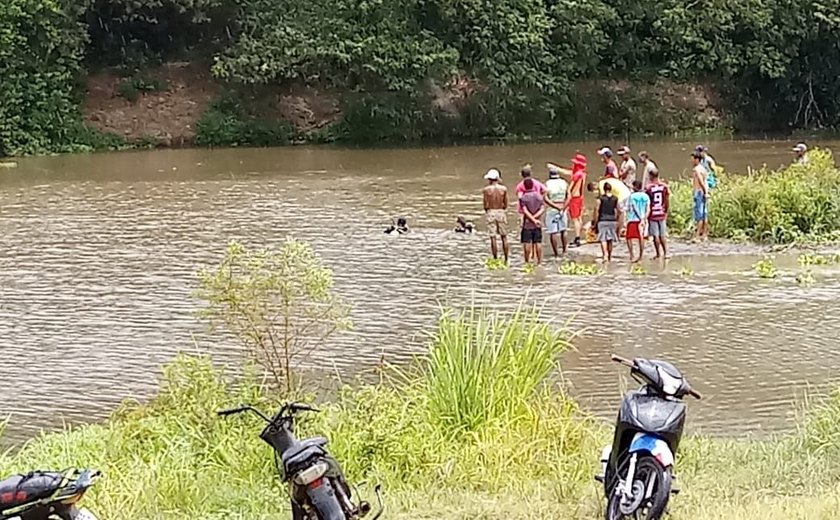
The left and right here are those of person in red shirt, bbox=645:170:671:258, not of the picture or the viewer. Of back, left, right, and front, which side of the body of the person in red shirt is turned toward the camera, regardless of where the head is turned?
back

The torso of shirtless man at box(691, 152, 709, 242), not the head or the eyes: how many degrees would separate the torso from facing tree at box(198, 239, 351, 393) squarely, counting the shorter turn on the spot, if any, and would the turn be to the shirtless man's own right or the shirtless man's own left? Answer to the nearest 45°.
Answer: approximately 90° to the shirtless man's own left

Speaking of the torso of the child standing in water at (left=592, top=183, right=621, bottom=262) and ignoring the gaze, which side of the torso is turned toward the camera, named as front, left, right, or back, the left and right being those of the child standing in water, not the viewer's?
back

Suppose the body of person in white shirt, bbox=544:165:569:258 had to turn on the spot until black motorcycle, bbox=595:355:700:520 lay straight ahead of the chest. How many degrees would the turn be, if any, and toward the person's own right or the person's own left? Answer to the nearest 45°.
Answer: approximately 180°

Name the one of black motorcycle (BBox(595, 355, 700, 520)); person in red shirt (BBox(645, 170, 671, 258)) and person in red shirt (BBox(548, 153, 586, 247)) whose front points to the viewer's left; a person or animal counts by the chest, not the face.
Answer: person in red shirt (BBox(548, 153, 586, 247))

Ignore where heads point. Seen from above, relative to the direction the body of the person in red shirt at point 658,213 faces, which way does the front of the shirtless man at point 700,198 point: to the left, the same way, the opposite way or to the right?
to the left

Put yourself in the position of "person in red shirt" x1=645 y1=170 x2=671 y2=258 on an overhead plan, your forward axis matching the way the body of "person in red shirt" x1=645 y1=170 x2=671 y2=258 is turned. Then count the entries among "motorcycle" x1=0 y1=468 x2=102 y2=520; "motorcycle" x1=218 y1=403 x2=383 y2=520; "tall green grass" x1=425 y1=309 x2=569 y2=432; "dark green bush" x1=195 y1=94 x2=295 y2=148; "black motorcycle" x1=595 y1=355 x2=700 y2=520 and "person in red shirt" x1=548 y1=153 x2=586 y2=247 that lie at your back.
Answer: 4

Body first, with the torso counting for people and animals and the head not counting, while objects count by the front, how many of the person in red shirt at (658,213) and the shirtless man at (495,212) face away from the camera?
2

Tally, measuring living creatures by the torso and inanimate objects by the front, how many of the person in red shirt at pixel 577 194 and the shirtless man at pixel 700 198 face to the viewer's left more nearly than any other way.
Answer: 2

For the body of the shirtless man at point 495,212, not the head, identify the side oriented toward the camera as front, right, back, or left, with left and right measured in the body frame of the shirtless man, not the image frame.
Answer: back

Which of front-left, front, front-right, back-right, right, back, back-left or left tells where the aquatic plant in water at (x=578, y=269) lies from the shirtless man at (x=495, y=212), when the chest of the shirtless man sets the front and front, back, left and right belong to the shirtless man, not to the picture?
back-right

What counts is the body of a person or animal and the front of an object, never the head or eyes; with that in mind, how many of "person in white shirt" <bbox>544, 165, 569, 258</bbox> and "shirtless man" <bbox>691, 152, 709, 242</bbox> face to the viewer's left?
1

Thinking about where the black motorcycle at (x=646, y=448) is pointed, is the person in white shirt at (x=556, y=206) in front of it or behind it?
behind

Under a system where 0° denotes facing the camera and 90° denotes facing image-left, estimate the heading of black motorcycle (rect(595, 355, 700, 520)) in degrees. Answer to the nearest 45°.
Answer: approximately 315°

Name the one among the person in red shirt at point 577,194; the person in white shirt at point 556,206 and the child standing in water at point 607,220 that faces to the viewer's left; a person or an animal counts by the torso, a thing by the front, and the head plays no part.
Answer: the person in red shirt

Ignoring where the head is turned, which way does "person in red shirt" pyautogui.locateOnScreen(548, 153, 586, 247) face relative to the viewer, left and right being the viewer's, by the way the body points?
facing to the left of the viewer
